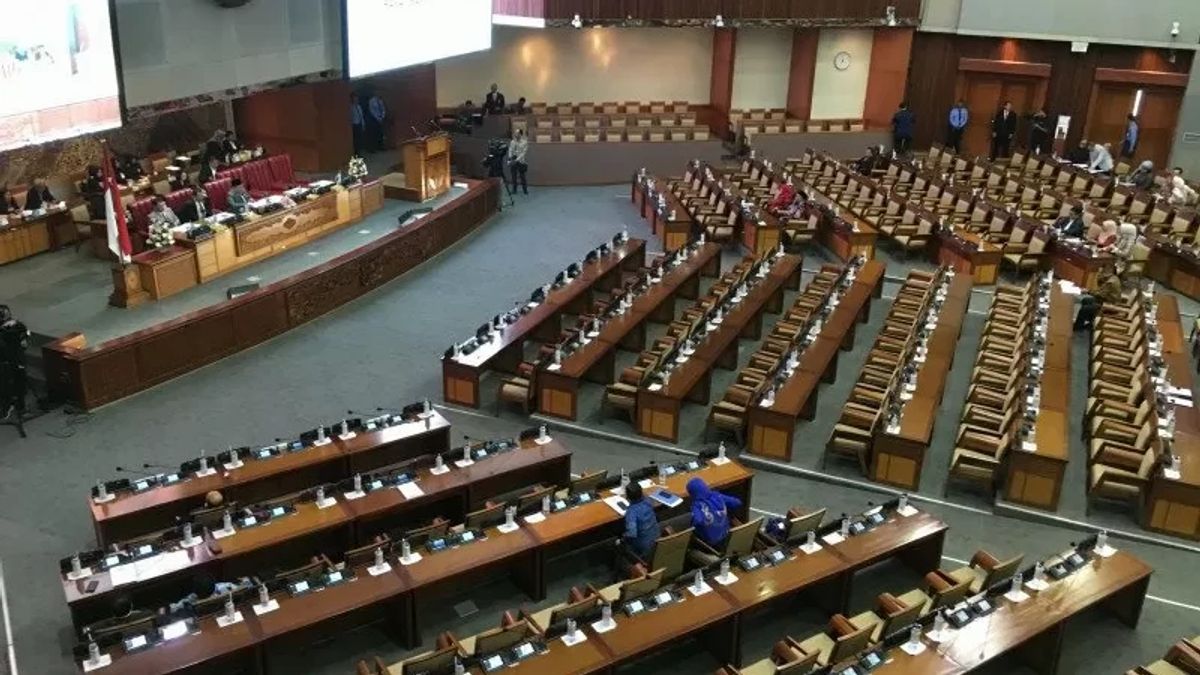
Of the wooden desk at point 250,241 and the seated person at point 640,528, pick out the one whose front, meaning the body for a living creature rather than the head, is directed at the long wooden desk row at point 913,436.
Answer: the wooden desk

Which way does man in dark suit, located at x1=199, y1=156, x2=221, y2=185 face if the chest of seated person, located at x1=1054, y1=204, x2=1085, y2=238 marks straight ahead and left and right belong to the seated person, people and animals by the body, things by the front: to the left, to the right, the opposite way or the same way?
the opposite way

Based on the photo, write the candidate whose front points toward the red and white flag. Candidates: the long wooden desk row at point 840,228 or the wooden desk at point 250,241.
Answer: the long wooden desk row

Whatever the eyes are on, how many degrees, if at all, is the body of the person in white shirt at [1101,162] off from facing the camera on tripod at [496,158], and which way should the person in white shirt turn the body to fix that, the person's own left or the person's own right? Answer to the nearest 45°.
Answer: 0° — they already face it

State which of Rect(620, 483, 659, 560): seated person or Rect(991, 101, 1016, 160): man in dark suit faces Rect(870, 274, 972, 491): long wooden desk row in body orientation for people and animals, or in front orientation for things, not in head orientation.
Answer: the man in dark suit

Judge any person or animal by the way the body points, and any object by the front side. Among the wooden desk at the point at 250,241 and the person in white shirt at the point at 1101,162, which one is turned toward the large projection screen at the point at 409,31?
the person in white shirt

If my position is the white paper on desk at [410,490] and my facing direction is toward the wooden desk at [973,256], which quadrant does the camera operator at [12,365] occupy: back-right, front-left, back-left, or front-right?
back-left

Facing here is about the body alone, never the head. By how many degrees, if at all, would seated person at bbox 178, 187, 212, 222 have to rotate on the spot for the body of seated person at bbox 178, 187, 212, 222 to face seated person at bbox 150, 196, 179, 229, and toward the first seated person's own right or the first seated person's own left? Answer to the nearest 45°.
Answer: approximately 90° to the first seated person's own right

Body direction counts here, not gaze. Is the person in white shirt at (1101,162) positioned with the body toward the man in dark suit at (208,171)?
yes

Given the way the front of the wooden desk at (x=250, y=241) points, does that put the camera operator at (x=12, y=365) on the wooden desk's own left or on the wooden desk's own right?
on the wooden desk's own right

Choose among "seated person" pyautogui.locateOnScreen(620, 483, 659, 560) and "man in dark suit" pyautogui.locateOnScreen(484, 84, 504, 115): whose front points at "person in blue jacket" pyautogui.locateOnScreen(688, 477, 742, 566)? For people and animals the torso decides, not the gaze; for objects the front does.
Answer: the man in dark suit

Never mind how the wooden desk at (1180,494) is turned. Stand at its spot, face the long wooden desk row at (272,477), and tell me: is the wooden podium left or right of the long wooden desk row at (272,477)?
right

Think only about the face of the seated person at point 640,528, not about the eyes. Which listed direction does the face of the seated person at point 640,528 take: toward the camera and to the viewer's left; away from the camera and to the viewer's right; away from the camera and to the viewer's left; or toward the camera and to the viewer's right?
away from the camera and to the viewer's left

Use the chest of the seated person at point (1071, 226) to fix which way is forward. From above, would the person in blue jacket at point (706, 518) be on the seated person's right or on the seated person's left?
on the seated person's left

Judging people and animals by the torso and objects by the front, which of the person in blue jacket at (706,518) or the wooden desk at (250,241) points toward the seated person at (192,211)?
the person in blue jacket

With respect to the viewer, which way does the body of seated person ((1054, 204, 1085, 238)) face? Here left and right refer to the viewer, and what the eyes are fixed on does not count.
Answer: facing to the left of the viewer

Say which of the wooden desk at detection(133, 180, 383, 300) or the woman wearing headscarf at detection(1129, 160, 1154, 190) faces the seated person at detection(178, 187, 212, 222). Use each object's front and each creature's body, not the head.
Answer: the woman wearing headscarf
